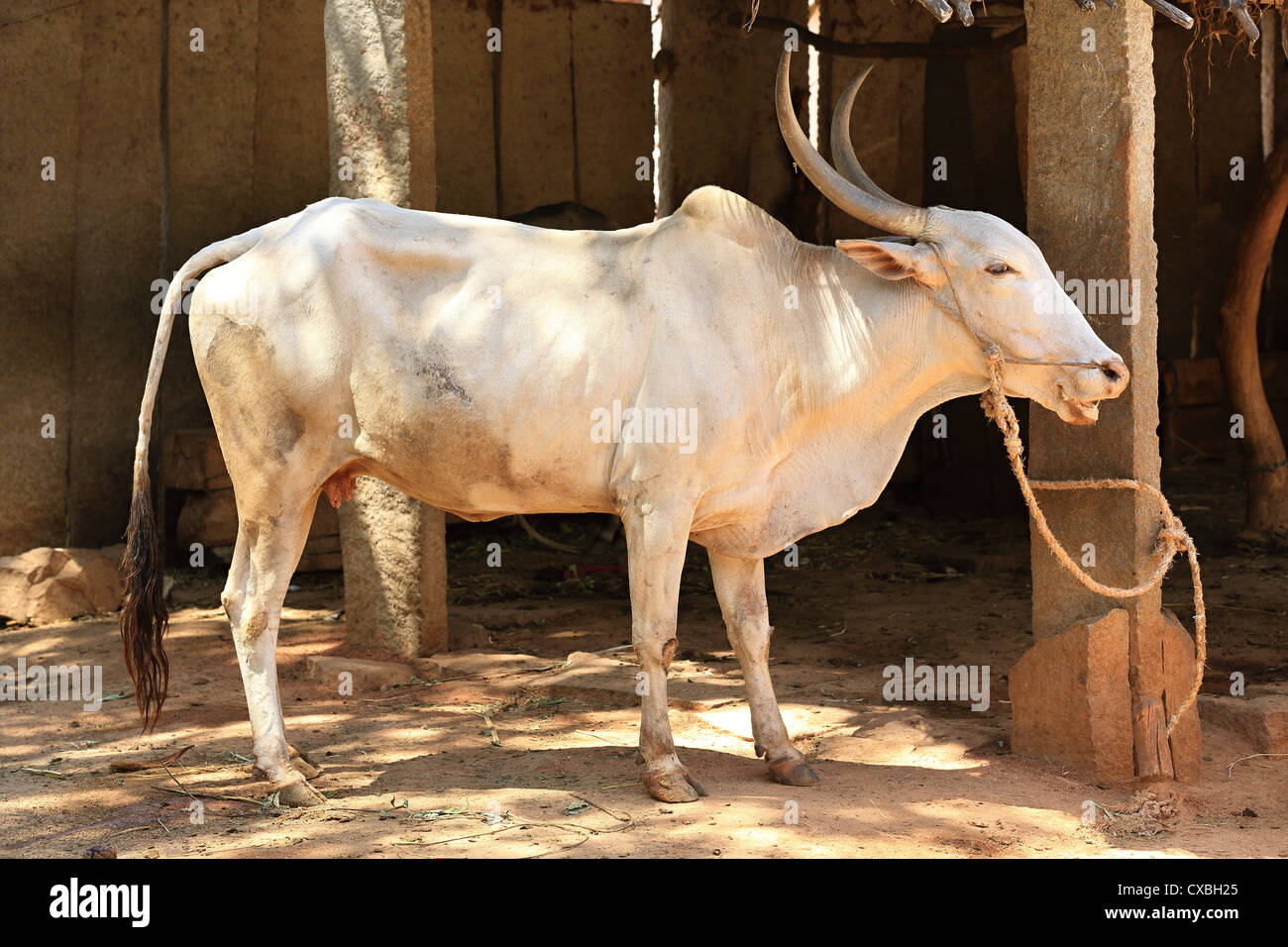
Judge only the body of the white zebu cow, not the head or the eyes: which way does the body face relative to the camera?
to the viewer's right

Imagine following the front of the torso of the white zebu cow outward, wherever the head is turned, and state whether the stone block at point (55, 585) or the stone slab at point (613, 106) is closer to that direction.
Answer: the stone slab

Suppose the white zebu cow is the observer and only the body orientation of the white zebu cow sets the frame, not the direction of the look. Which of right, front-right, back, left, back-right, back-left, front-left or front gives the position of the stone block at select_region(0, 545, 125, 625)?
back-left

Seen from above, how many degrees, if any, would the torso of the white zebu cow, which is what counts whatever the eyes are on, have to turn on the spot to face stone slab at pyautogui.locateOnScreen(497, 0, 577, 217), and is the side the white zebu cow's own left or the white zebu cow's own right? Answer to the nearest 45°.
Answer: approximately 90° to the white zebu cow's own left

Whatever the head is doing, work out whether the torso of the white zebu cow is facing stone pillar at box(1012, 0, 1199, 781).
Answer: yes

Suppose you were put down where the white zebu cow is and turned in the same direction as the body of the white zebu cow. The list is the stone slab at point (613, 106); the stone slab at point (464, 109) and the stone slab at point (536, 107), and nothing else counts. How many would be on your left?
3

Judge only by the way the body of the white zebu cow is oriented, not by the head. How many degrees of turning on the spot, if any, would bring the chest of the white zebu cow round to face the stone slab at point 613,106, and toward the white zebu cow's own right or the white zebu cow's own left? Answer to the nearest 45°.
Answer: approximately 90° to the white zebu cow's own left

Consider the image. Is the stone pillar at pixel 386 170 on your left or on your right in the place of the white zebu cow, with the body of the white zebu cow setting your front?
on your left

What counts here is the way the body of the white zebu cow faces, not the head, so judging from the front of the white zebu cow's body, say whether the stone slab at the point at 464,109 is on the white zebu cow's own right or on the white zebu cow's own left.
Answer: on the white zebu cow's own left
